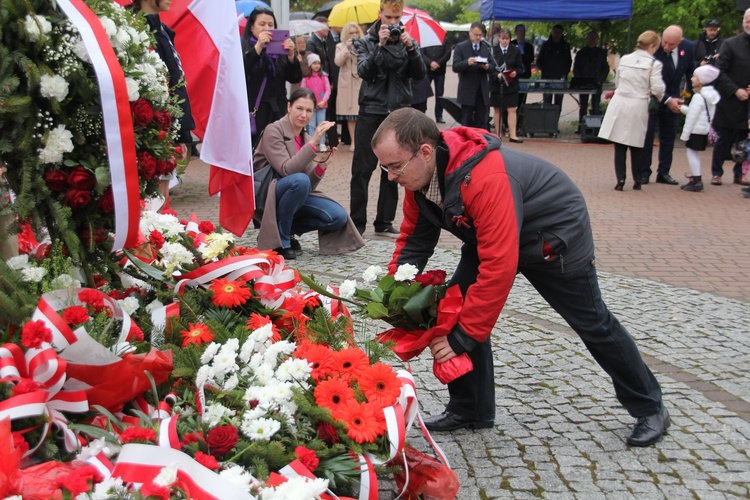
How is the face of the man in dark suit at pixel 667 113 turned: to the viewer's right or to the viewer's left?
to the viewer's left

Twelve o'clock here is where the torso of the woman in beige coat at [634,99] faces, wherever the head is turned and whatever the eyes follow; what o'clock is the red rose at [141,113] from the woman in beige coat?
The red rose is roughly at 5 o'clock from the woman in beige coat.

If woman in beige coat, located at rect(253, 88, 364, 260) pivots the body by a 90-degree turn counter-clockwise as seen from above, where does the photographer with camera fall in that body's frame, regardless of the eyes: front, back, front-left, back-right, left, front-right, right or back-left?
front

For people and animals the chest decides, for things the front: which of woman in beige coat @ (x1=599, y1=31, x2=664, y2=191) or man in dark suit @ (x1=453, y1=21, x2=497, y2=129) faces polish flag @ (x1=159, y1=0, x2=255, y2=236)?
the man in dark suit

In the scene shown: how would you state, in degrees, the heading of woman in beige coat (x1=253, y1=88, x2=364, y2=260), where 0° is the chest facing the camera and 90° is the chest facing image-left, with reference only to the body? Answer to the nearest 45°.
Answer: approximately 315°

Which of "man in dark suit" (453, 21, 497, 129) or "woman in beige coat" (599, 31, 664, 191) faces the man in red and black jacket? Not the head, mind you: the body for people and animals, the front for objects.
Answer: the man in dark suit

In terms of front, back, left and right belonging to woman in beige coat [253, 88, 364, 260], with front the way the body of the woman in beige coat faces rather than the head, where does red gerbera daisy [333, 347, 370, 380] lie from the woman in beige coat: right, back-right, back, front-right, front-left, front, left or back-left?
front-right

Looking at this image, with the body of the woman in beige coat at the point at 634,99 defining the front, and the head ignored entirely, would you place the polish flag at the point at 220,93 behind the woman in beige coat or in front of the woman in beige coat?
behind
